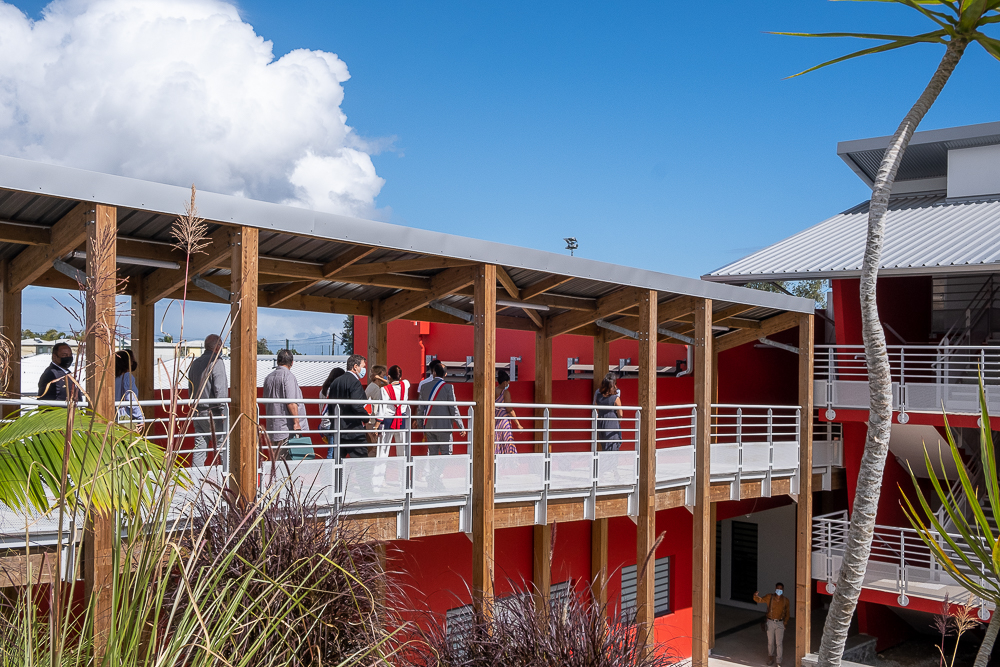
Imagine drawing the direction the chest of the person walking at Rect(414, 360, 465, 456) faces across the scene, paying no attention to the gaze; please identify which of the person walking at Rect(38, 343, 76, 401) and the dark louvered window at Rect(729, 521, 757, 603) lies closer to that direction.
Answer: the dark louvered window

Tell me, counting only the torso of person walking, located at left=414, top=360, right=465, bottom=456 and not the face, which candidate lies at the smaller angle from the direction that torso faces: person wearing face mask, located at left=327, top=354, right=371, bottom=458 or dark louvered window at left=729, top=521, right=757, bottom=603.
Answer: the dark louvered window

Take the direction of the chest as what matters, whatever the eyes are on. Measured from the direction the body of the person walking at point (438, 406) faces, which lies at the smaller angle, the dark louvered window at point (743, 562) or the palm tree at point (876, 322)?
the dark louvered window

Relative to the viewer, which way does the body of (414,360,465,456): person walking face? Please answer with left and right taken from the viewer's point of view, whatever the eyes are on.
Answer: facing away from the viewer

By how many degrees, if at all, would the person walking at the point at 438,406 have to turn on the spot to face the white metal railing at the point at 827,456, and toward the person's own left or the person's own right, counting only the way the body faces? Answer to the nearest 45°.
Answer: approximately 45° to the person's own right

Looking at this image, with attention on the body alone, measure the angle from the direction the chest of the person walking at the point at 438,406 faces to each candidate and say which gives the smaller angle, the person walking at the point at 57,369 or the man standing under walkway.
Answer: the man standing under walkway

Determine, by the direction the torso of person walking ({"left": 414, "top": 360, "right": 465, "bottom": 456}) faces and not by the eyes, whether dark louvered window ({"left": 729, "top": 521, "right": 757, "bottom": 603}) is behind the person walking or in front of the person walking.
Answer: in front

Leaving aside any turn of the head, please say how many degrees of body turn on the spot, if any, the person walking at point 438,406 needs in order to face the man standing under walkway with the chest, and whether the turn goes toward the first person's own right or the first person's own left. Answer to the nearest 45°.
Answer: approximately 45° to the first person's own right
